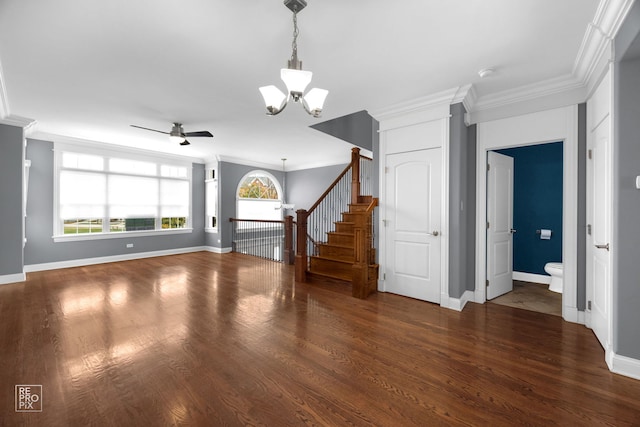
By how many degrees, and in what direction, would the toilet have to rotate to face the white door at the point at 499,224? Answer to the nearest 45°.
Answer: approximately 45° to its left

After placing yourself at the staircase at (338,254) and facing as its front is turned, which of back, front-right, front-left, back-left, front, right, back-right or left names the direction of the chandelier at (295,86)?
front-left

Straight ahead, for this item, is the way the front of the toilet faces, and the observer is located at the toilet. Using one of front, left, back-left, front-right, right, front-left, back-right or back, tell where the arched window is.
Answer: front

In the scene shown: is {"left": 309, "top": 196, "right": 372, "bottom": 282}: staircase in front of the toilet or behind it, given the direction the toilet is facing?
in front

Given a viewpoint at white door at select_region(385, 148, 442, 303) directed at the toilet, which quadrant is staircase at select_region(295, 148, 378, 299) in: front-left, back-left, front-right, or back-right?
back-left

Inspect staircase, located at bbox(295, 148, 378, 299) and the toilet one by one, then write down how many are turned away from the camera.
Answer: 0

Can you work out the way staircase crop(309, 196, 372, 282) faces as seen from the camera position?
facing the viewer and to the left of the viewer

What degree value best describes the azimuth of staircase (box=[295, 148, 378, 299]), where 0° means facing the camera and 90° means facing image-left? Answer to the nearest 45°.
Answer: approximately 45°

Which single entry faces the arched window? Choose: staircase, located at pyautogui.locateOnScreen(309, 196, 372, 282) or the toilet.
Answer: the toilet

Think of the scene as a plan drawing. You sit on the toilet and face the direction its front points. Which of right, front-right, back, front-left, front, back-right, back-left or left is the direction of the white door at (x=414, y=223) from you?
front-left

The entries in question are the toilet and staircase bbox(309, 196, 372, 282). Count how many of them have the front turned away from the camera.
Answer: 0

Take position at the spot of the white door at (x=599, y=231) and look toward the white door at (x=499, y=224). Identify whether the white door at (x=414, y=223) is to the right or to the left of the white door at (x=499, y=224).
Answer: left

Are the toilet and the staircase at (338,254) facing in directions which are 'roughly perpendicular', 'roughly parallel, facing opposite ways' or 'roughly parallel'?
roughly perpendicular

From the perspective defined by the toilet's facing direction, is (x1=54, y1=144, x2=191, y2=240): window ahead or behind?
ahead

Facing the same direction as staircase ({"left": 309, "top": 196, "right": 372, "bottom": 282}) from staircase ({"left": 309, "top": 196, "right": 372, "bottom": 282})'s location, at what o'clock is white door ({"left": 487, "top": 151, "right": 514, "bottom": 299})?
The white door is roughly at 8 o'clock from the staircase.

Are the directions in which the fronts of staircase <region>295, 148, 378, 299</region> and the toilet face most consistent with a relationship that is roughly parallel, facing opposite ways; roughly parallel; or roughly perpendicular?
roughly perpendicular

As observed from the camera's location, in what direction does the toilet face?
facing to the left of the viewer
